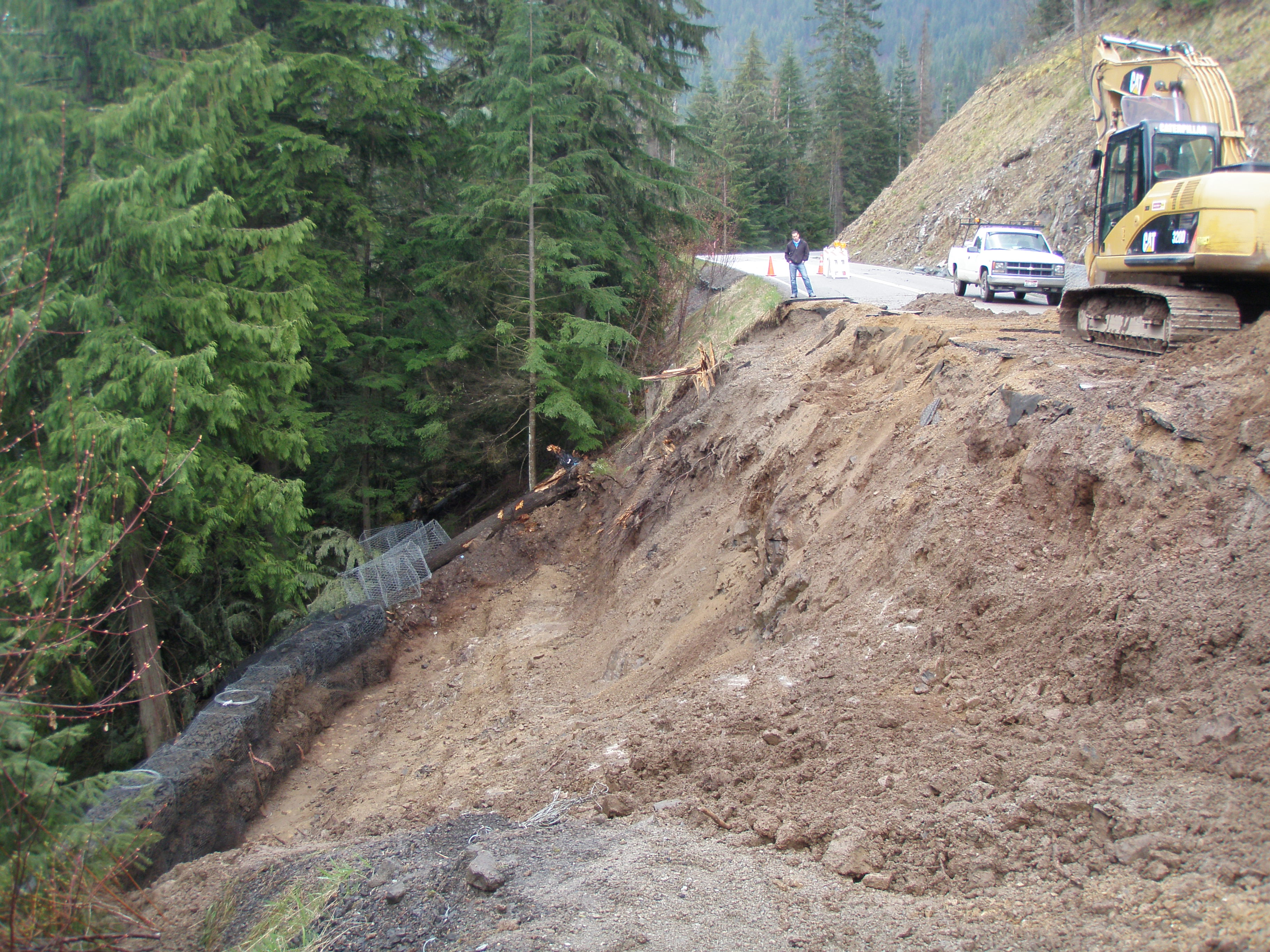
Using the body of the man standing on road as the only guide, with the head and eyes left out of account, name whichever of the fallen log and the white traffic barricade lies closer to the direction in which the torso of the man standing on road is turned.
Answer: the fallen log

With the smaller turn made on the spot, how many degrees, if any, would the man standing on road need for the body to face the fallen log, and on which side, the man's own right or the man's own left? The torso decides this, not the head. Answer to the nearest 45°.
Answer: approximately 45° to the man's own right

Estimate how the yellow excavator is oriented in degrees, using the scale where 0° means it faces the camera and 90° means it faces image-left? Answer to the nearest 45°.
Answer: approximately 135°

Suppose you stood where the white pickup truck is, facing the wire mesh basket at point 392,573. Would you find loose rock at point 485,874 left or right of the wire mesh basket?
left

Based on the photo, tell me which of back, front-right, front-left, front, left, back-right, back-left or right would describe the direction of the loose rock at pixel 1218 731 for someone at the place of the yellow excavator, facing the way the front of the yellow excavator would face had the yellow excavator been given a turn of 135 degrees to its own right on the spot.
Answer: right

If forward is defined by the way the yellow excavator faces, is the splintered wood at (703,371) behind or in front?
in front

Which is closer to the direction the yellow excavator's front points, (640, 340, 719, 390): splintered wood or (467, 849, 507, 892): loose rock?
the splintered wood

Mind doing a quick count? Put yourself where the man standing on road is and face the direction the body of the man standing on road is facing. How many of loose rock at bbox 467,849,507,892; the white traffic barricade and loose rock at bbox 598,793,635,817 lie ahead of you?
2

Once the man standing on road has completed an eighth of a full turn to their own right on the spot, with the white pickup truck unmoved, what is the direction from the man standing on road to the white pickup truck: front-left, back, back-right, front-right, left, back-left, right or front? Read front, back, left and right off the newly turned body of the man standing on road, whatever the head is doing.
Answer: back-left

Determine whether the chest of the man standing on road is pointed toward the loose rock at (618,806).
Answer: yes

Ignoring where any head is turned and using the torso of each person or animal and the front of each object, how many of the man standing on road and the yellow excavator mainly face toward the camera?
1

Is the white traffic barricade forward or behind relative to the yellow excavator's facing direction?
forward

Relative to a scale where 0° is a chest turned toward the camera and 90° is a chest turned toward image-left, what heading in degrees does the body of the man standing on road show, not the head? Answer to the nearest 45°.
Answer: approximately 0°
